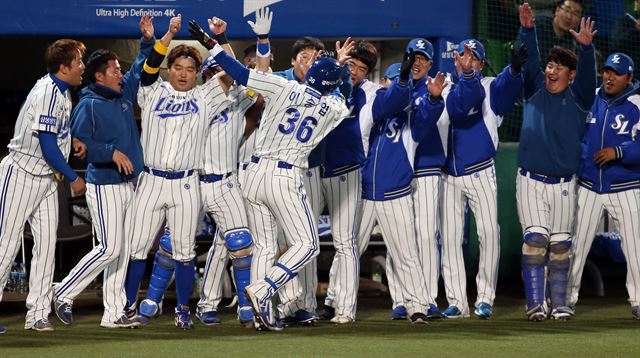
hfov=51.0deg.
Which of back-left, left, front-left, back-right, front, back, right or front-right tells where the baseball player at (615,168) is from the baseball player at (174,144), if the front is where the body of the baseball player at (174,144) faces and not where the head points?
left

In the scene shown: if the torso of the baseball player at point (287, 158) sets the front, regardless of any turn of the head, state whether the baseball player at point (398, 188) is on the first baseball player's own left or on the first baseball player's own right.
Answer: on the first baseball player's own right

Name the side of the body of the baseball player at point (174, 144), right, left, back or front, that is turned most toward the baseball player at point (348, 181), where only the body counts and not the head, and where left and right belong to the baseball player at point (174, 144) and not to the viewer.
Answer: left

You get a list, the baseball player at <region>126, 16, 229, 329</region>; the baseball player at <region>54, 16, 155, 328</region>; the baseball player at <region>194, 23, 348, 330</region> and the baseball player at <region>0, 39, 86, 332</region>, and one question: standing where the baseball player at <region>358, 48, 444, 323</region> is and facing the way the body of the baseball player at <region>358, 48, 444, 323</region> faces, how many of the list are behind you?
0

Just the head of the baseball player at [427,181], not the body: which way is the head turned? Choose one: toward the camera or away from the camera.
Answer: toward the camera

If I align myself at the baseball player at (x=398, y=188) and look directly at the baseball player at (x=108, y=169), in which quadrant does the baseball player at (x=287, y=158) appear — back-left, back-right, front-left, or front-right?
front-left

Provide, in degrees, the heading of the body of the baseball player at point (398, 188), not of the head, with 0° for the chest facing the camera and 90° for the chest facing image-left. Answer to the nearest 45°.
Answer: approximately 45°

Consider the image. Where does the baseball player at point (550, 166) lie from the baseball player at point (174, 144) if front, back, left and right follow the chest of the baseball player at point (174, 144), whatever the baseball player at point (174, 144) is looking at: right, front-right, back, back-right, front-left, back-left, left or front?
left

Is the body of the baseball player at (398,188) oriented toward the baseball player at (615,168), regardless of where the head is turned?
no

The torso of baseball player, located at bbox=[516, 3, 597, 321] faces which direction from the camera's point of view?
toward the camera

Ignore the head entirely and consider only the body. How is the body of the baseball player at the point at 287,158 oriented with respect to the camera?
away from the camera

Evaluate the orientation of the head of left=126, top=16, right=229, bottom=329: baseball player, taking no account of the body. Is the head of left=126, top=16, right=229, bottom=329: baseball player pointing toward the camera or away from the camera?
toward the camera

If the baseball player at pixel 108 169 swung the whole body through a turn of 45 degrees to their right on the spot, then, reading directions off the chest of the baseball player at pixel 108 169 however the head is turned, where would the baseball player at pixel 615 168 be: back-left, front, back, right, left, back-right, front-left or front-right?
left

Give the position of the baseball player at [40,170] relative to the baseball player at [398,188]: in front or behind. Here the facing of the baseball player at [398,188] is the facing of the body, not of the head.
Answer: in front

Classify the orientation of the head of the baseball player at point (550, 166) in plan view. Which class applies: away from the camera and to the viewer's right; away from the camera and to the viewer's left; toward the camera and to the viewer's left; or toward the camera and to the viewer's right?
toward the camera and to the viewer's left

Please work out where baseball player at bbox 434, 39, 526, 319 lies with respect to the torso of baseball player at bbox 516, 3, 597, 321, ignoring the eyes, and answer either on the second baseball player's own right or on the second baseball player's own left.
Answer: on the second baseball player's own right

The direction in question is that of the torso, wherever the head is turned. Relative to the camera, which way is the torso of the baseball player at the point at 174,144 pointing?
toward the camera

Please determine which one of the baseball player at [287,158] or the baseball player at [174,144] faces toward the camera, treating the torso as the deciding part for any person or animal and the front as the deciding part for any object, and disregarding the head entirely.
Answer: the baseball player at [174,144]

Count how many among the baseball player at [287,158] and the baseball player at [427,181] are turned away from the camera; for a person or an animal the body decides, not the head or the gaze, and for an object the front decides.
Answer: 1

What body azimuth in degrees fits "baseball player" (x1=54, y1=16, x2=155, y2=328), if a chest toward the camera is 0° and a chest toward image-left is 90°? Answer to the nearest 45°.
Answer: approximately 315°

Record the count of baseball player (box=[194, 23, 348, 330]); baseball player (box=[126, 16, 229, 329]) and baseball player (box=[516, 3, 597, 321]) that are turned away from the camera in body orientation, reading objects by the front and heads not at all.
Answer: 1

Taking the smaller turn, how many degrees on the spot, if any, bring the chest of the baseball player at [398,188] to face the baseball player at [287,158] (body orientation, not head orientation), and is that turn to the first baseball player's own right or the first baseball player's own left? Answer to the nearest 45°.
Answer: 0° — they already face them
